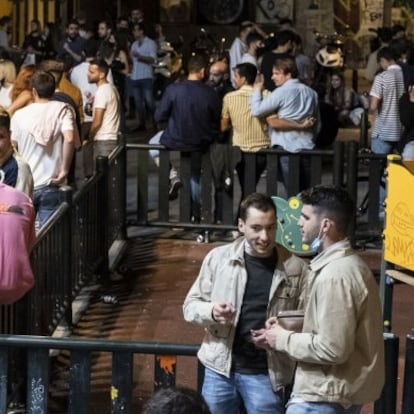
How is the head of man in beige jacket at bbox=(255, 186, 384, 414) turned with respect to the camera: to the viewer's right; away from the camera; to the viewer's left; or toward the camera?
to the viewer's left

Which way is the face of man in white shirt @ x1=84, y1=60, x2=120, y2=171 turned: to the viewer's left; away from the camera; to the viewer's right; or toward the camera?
to the viewer's left

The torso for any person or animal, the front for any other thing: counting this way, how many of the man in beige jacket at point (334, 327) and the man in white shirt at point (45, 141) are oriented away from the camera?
1

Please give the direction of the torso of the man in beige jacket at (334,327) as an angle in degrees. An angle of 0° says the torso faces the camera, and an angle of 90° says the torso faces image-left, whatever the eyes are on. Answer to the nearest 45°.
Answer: approximately 90°

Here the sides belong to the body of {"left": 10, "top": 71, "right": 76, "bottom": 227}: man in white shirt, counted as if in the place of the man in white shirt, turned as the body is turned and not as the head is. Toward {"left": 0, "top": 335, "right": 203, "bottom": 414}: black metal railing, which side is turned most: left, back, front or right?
back

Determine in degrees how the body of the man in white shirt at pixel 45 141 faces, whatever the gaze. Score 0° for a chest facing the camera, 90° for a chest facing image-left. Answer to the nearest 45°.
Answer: approximately 180°
